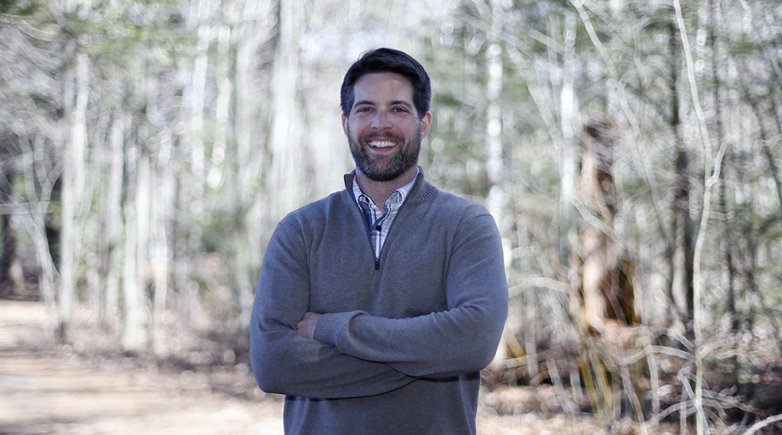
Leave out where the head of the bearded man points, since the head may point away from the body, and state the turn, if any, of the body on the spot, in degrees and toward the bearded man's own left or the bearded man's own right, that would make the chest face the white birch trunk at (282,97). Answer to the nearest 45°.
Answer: approximately 180°

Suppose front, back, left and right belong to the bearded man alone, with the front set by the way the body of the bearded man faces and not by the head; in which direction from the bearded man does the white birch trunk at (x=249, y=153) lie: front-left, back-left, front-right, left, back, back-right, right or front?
back

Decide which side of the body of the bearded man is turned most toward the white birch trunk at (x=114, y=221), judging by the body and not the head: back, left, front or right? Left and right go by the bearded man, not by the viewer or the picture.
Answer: back

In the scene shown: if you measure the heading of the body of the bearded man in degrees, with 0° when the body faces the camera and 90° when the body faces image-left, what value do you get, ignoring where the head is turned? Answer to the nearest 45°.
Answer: approximately 0°

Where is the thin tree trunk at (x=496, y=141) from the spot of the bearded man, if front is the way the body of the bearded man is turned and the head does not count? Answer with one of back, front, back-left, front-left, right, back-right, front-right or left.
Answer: back

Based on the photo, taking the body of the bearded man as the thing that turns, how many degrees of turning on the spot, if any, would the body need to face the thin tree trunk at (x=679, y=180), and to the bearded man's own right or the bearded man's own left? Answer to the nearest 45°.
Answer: approximately 135° to the bearded man's own left
